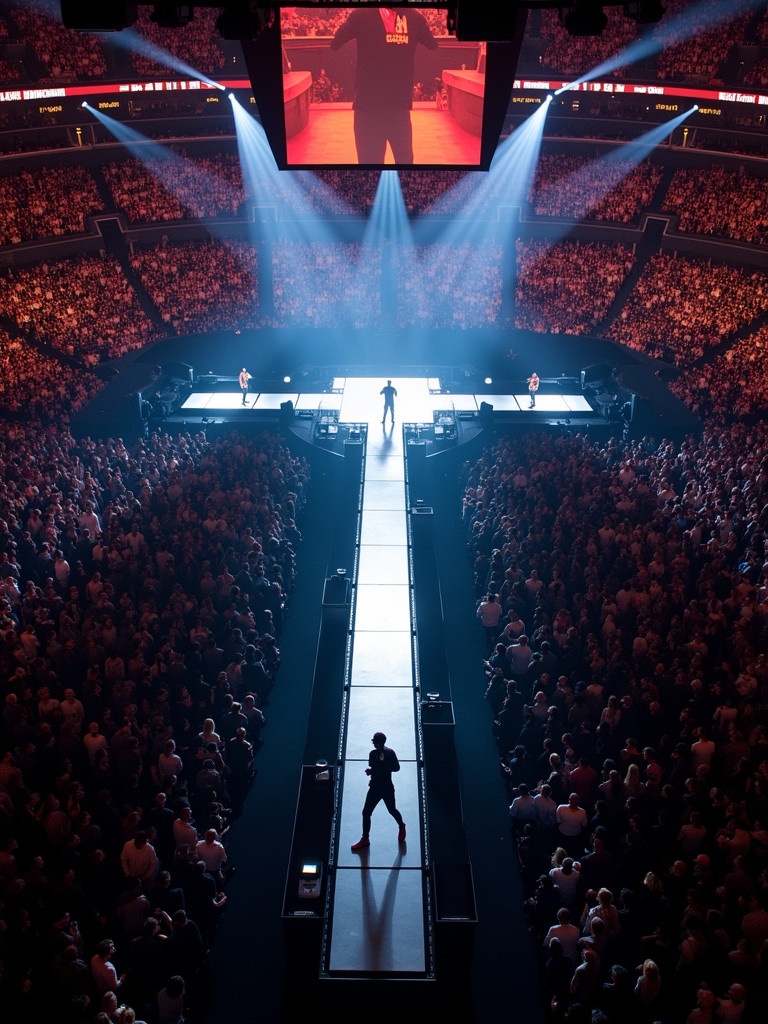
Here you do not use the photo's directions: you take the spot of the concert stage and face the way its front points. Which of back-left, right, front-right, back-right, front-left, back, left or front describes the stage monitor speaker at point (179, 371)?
right

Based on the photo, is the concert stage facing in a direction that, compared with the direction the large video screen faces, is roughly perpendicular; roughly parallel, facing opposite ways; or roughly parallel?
roughly parallel

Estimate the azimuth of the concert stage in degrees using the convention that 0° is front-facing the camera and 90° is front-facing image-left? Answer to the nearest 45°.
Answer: approximately 0°

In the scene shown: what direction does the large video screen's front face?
toward the camera

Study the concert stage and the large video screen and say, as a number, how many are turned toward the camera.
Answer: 2
